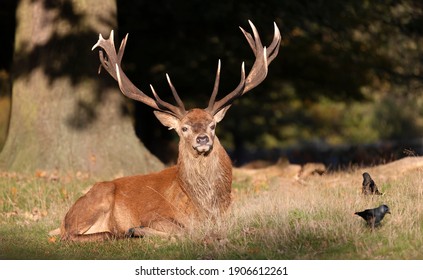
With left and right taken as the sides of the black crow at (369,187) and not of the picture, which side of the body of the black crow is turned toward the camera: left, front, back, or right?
left

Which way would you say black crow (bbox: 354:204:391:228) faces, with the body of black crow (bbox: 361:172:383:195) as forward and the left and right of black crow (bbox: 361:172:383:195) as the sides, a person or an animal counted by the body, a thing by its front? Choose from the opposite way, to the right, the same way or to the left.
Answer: the opposite way

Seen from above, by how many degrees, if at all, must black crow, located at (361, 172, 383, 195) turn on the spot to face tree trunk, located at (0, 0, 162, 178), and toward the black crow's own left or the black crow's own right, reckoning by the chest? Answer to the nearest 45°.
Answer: approximately 45° to the black crow's own right

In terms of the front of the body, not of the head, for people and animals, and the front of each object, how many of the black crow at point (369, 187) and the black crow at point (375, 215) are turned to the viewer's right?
1

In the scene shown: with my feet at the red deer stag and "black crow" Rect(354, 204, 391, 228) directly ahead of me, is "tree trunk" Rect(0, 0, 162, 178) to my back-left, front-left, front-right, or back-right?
back-left

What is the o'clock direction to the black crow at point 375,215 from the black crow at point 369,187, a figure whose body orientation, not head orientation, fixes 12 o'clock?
the black crow at point 375,215 is roughly at 9 o'clock from the black crow at point 369,187.

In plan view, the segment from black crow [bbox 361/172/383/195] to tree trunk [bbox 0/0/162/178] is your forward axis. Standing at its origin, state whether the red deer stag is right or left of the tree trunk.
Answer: left
